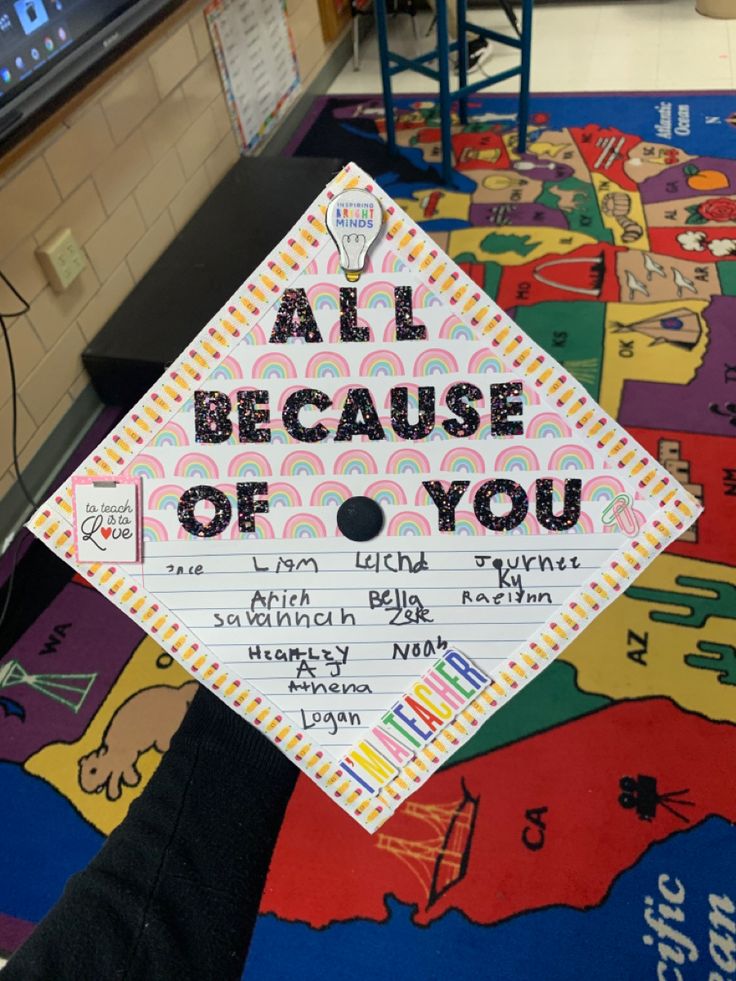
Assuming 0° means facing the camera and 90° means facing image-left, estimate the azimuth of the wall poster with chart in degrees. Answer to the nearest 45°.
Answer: approximately 315°

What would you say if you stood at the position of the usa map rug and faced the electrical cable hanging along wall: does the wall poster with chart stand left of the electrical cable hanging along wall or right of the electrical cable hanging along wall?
right

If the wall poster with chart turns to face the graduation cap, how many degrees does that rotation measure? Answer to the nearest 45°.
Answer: approximately 45° to its right

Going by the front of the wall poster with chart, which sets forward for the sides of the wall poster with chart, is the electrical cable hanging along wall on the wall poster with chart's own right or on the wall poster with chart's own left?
on the wall poster with chart's own right
